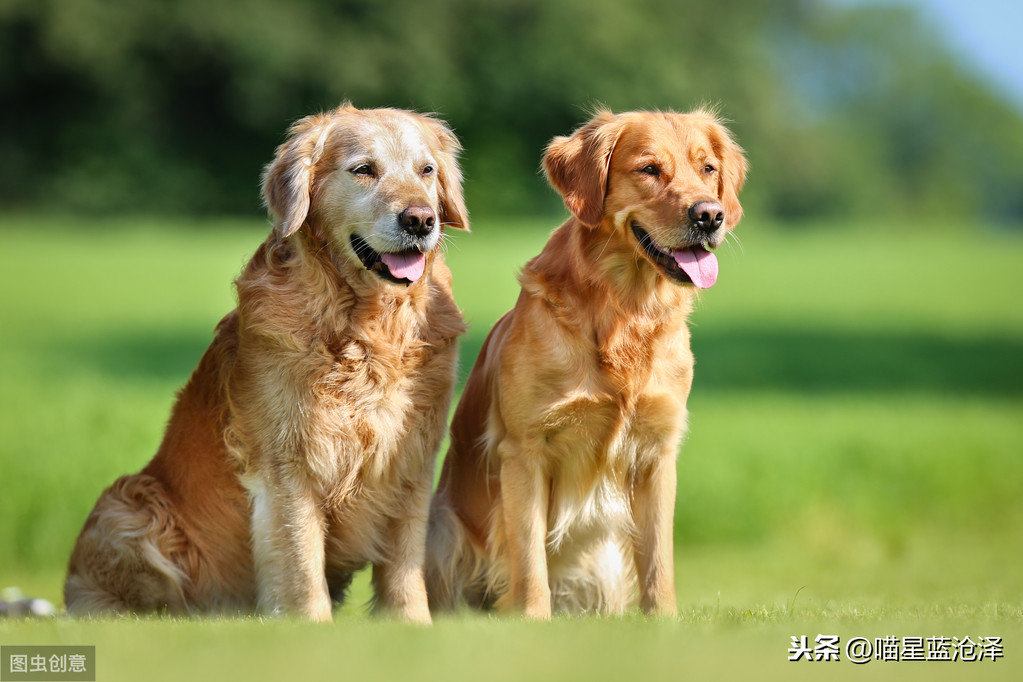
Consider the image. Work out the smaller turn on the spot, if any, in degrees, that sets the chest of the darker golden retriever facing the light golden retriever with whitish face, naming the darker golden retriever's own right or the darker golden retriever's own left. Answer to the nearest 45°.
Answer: approximately 135° to the darker golden retriever's own right

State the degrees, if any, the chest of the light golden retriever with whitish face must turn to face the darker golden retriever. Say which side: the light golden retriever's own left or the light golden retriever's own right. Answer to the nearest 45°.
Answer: approximately 45° to the light golden retriever's own left

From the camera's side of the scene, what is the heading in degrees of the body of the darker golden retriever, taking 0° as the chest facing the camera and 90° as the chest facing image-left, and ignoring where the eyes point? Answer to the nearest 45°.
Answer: approximately 315°
